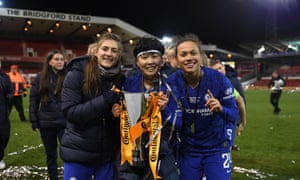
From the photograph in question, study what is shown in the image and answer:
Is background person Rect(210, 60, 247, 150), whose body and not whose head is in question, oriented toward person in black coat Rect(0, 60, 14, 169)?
no

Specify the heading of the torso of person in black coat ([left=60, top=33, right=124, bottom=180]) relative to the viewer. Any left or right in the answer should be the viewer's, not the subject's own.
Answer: facing the viewer and to the right of the viewer

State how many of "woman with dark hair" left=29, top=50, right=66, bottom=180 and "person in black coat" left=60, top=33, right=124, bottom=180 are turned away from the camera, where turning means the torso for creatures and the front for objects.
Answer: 0

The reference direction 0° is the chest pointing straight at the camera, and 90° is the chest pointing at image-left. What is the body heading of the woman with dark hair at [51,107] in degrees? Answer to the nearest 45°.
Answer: approximately 315°

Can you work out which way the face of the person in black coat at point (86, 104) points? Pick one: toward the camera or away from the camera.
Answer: toward the camera

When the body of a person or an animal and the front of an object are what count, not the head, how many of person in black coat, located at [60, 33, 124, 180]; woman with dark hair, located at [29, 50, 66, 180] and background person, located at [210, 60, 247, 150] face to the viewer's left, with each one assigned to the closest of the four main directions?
0

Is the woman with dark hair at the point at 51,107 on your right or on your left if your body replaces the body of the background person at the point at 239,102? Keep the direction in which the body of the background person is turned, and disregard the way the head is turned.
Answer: on your right

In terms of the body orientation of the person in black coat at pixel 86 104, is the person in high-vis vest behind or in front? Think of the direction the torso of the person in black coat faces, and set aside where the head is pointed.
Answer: behind

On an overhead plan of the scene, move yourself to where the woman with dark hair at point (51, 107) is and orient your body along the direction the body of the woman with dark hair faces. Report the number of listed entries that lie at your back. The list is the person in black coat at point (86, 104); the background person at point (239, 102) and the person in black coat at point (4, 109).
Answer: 1

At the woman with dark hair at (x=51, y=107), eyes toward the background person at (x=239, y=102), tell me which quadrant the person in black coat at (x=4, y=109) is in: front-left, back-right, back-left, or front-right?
back-left

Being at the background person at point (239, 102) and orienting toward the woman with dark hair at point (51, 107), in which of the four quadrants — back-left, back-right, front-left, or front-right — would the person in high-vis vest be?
front-right

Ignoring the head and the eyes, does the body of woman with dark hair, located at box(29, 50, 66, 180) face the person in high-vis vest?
no

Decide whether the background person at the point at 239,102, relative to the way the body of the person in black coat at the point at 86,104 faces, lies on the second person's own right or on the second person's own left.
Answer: on the second person's own left

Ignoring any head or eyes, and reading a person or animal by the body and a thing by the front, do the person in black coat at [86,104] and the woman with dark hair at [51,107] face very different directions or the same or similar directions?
same or similar directions

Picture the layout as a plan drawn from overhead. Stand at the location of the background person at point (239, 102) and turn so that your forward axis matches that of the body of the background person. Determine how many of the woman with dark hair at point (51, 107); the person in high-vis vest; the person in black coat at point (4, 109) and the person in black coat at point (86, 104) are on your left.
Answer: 0

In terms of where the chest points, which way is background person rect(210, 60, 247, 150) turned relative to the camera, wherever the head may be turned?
toward the camera
